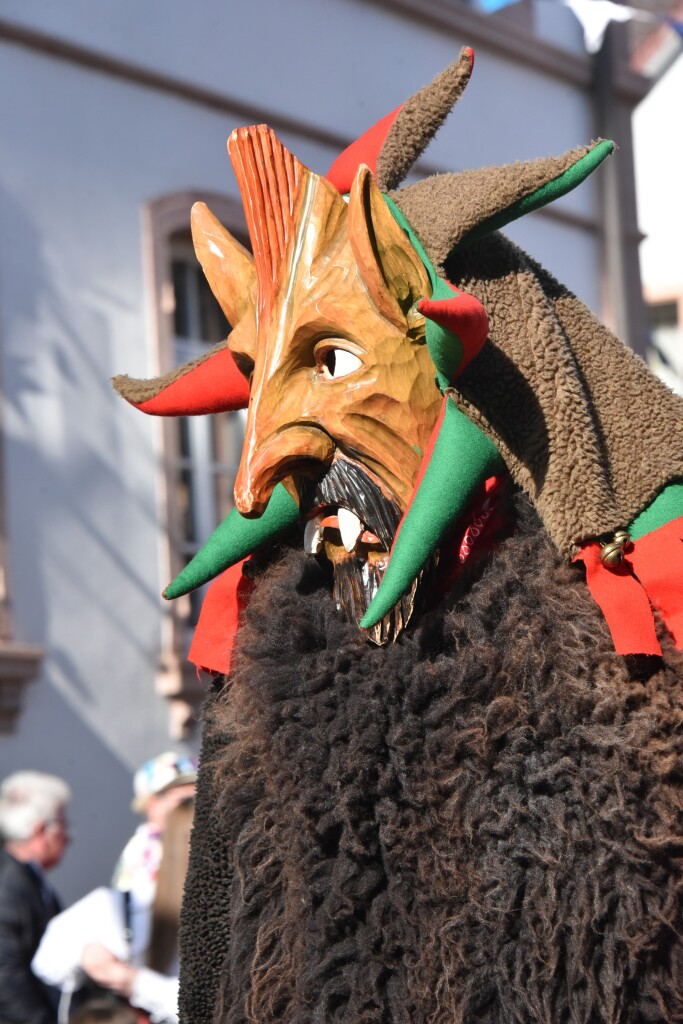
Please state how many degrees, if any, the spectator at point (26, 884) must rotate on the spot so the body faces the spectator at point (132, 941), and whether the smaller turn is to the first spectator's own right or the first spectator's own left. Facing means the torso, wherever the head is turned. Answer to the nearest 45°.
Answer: approximately 45° to the first spectator's own right

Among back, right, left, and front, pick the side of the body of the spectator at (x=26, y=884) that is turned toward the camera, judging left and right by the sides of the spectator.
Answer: right
